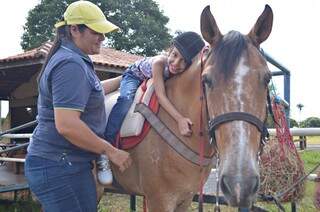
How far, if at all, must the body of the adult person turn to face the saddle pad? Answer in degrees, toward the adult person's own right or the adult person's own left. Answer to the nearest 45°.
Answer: approximately 45° to the adult person's own left

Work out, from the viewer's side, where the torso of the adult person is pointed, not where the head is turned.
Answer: to the viewer's right

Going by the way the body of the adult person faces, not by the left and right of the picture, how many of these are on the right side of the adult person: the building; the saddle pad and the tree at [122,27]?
0

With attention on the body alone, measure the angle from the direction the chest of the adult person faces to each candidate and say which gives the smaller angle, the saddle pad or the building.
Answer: the saddle pad

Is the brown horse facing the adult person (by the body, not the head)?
no

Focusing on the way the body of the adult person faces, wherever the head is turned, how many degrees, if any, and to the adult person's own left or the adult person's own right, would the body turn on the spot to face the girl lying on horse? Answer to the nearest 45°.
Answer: approximately 45° to the adult person's own left

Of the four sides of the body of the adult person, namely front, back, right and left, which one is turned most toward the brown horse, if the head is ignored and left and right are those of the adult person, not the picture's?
front

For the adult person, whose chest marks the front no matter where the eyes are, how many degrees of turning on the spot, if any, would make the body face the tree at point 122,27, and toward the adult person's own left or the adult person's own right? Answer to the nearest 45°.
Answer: approximately 90° to the adult person's own left

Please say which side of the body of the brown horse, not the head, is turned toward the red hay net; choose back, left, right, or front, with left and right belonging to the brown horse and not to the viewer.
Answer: left

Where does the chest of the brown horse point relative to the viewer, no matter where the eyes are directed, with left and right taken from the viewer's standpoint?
facing the viewer and to the right of the viewer

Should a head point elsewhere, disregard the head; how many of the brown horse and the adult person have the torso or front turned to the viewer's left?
0
